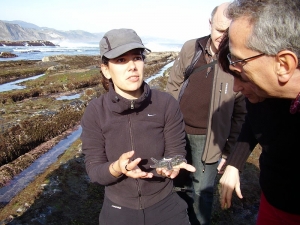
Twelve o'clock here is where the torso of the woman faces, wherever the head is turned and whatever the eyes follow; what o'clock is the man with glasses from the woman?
The man with glasses is roughly at 10 o'clock from the woman.

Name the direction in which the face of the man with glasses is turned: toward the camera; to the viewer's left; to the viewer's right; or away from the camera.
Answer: to the viewer's left

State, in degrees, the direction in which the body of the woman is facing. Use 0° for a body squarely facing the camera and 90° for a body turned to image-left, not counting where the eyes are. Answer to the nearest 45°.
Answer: approximately 0°

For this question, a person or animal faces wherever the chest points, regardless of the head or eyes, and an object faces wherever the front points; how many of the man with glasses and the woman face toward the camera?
1

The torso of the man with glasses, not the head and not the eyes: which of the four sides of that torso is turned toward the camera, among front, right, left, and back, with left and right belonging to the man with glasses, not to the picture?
left

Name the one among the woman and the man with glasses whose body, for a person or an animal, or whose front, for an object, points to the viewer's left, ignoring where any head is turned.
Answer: the man with glasses

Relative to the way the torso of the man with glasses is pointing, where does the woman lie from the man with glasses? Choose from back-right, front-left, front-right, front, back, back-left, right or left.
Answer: front
